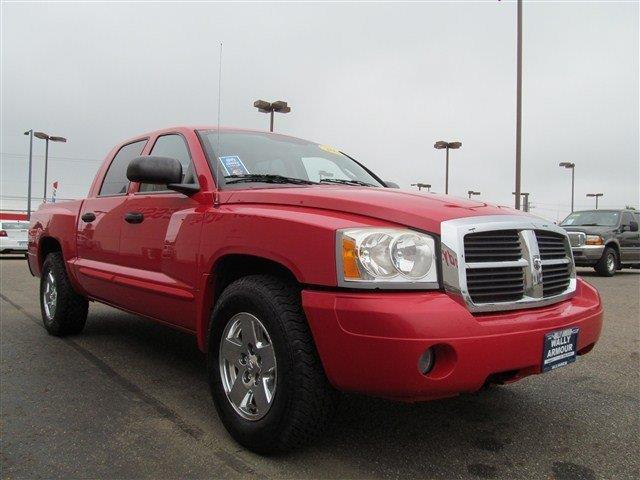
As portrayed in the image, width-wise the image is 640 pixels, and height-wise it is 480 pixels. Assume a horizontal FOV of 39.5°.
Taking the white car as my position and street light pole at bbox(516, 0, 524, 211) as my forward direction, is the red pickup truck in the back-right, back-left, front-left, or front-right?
front-right

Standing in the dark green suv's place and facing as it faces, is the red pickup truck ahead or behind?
ahead

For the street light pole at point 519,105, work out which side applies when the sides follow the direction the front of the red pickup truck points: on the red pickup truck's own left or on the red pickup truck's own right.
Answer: on the red pickup truck's own left

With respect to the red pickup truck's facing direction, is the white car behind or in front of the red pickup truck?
behind

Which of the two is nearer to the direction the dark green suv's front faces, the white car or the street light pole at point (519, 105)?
the white car

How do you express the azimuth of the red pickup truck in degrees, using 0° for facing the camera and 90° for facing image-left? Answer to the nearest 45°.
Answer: approximately 315°

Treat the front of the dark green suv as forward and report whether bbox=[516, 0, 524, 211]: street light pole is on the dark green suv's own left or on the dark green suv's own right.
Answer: on the dark green suv's own right

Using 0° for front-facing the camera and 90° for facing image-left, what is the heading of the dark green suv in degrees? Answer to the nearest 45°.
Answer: approximately 45°

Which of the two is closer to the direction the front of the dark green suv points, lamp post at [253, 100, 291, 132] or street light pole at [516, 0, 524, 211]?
the lamp post

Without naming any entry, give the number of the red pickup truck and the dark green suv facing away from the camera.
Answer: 0

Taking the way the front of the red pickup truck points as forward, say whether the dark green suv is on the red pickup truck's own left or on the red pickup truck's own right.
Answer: on the red pickup truck's own left

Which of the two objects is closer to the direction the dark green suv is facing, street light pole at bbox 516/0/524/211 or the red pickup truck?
the red pickup truck
